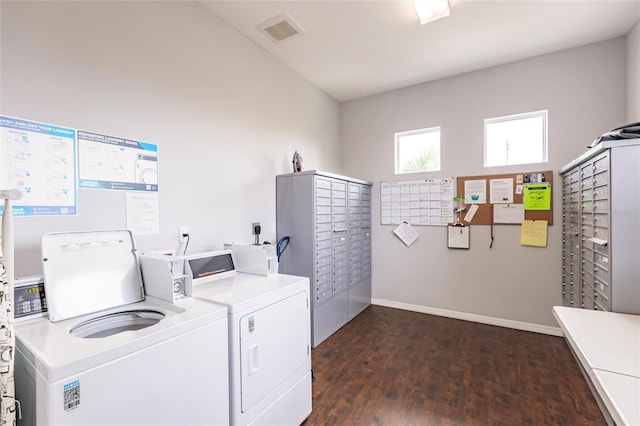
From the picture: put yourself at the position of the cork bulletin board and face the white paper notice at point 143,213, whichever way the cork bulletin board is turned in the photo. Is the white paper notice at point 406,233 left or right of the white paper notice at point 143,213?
right

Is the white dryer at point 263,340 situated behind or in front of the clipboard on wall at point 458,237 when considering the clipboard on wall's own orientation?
in front

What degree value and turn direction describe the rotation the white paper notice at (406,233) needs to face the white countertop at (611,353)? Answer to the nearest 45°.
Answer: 0° — it already faces it

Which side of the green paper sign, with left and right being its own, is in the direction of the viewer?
front

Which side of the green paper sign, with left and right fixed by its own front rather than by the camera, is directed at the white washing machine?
front

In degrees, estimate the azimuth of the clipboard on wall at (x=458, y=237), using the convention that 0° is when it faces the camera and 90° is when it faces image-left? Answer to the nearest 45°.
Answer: approximately 0°

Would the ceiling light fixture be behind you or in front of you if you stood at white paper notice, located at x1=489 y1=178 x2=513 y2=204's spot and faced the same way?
in front

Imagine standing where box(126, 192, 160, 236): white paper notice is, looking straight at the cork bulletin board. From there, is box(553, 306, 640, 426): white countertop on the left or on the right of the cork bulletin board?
right

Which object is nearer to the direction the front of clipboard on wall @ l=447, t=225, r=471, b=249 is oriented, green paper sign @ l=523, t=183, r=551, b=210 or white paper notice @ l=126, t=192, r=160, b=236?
the white paper notice

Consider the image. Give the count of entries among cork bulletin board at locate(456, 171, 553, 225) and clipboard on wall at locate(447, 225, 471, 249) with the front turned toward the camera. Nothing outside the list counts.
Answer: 2

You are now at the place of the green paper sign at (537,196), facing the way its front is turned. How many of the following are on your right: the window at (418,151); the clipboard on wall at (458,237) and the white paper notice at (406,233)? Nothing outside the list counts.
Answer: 3

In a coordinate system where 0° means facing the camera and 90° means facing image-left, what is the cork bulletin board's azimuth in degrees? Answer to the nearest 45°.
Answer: approximately 0°
